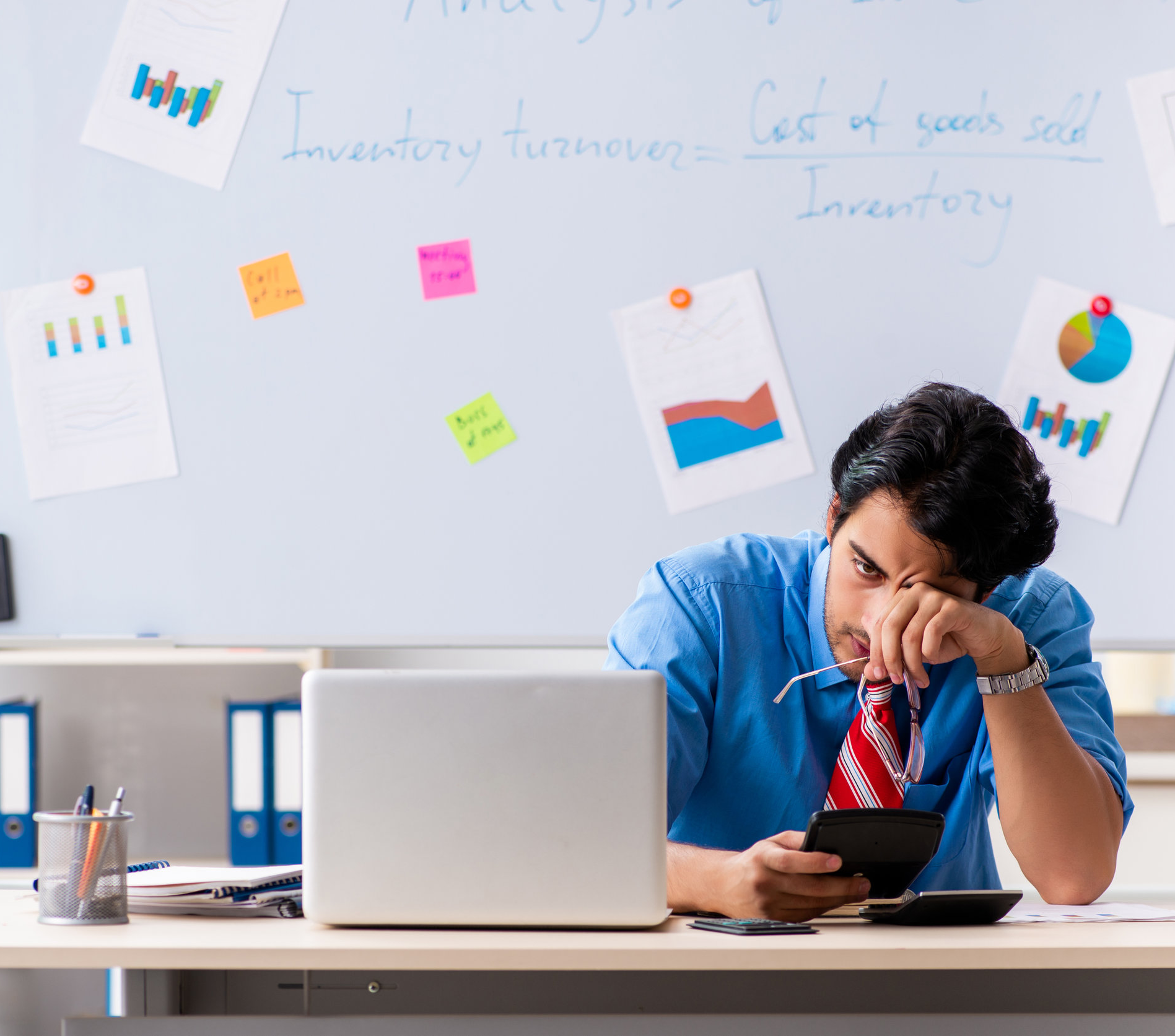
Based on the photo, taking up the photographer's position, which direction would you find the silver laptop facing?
facing away from the viewer

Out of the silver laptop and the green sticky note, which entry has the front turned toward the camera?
the green sticky note

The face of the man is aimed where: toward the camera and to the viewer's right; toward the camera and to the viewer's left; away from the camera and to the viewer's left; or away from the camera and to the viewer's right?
toward the camera and to the viewer's left

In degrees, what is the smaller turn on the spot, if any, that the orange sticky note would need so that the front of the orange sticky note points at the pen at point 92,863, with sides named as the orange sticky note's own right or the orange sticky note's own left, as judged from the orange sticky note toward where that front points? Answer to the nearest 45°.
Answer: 0° — it already faces it

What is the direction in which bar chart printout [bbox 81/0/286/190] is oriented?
toward the camera

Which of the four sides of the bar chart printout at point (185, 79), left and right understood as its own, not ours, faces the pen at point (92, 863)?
front

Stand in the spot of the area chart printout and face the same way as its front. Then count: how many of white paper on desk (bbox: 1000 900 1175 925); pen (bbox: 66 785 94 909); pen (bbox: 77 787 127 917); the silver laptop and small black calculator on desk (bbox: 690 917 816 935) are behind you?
0

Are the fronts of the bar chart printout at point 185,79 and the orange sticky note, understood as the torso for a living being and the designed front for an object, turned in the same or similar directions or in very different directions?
same or similar directions

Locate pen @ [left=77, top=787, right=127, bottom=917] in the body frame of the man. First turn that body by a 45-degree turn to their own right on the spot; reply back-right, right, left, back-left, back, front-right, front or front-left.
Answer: front

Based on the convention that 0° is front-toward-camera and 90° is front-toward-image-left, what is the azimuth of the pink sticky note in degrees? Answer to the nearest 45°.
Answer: approximately 0°

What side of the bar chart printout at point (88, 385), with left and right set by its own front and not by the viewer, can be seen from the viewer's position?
front

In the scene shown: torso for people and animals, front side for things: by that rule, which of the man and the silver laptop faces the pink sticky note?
the silver laptop

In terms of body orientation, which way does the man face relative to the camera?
toward the camera

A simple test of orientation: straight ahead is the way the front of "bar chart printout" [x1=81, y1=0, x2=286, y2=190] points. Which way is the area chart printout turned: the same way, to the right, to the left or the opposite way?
the same way

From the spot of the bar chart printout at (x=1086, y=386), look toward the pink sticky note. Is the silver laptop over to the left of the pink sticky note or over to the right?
left

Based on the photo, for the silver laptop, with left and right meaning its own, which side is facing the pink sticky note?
front
